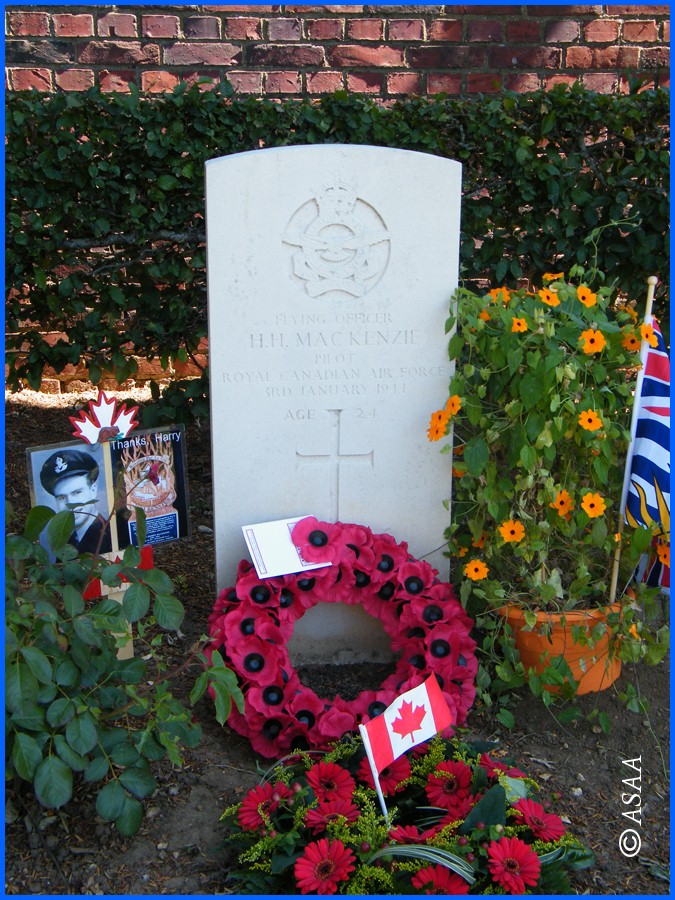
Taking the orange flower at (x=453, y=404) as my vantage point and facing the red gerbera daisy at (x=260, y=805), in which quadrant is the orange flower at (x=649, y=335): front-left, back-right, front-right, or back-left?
back-left

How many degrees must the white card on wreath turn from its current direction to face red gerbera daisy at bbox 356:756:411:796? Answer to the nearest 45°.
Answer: approximately 45° to its left

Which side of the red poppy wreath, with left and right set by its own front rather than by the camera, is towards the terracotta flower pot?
left

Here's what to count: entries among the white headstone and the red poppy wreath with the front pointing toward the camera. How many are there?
2
